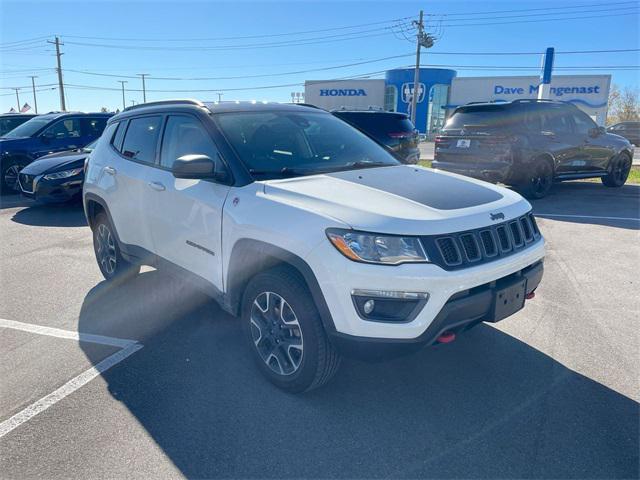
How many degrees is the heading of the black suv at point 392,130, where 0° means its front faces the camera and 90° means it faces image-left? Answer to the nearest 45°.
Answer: approximately 135°

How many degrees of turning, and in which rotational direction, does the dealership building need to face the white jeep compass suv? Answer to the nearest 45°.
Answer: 0° — it already faces it

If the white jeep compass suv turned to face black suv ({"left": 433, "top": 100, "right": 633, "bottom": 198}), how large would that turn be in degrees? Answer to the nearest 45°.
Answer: approximately 90° to its left

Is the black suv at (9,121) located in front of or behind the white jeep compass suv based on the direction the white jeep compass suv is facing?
behind

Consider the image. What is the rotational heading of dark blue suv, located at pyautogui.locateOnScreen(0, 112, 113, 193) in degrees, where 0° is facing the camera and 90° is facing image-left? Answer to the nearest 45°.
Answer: approximately 45°

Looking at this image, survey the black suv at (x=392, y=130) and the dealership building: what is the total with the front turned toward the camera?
1

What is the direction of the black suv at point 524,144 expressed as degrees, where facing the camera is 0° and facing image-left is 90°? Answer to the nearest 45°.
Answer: approximately 225°

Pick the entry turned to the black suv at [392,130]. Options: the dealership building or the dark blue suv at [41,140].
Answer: the dealership building

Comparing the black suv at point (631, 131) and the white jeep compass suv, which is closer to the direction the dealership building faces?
the white jeep compass suv

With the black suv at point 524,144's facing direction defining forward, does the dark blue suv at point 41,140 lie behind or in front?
behind

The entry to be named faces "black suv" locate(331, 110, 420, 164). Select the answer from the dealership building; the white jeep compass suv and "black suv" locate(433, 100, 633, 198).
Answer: the dealership building
